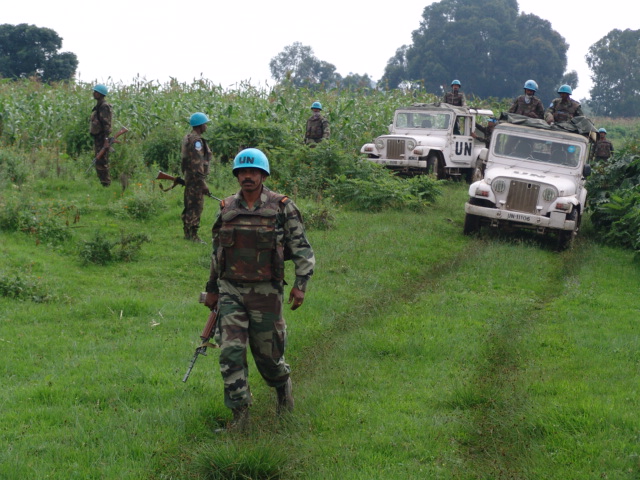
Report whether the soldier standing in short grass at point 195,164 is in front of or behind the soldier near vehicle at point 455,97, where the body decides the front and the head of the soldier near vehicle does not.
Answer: in front

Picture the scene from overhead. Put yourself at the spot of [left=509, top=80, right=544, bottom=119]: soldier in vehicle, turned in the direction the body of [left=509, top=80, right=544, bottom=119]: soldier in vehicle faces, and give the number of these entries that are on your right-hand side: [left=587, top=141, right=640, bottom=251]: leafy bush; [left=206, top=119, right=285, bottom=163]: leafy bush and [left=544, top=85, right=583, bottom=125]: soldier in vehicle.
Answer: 1

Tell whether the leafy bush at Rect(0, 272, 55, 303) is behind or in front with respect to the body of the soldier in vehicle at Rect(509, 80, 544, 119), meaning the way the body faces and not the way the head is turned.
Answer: in front

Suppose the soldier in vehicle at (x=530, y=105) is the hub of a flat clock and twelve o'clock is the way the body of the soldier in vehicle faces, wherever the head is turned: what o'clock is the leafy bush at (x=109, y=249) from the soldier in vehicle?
The leafy bush is roughly at 1 o'clock from the soldier in vehicle.

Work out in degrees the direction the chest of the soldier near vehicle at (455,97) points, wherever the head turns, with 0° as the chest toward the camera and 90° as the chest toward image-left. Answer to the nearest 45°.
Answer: approximately 0°

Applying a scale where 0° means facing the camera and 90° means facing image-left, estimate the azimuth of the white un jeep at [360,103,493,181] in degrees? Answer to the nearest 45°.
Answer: approximately 45°

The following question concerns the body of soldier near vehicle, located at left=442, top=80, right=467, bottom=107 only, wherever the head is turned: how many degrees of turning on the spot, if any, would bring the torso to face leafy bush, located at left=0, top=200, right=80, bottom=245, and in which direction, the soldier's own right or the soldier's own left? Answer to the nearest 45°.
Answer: approximately 45° to the soldier's own right

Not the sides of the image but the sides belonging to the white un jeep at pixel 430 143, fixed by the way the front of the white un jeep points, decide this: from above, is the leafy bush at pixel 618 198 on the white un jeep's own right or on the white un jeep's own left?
on the white un jeep's own left

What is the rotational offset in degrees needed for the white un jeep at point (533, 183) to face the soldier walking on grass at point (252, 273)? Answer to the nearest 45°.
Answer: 0° — it already faces them
